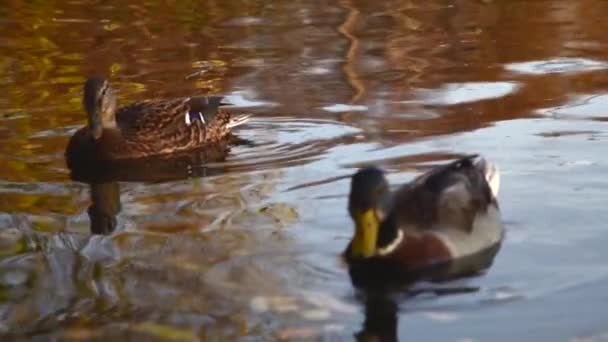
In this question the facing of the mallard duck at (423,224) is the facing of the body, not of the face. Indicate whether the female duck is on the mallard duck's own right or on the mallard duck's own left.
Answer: on the mallard duck's own right

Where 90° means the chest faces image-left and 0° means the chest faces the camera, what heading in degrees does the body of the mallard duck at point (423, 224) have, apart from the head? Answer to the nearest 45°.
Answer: approximately 45°
